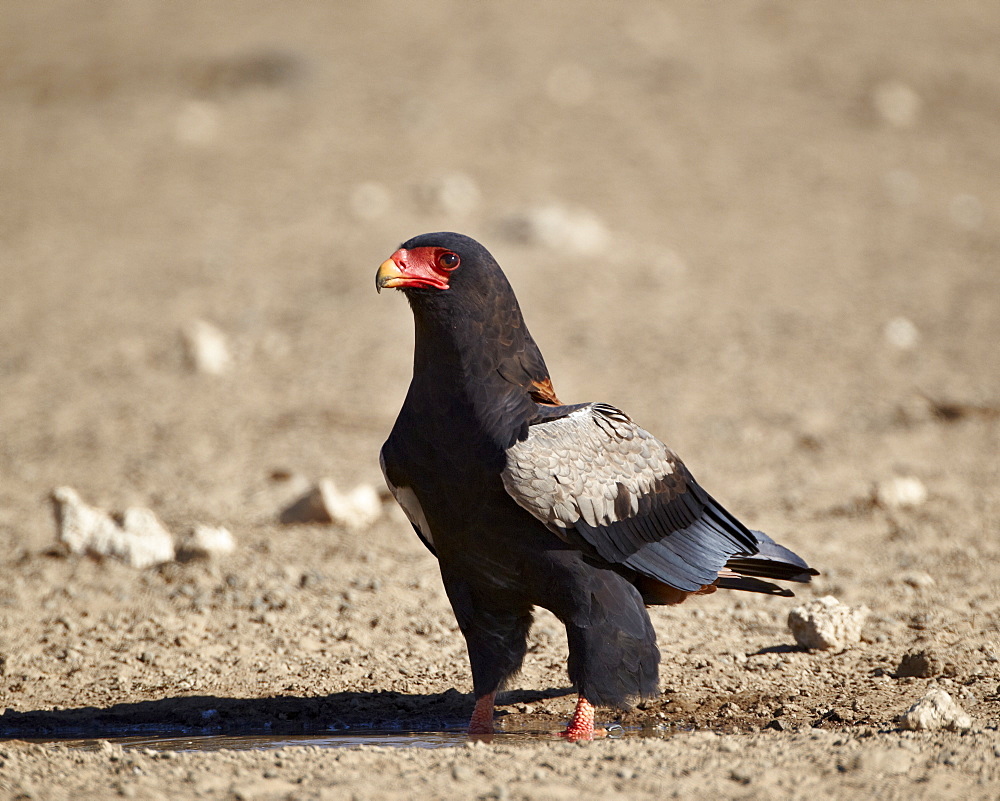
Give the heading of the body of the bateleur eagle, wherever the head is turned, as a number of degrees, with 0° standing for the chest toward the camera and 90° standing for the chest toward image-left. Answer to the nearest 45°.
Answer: approximately 45°

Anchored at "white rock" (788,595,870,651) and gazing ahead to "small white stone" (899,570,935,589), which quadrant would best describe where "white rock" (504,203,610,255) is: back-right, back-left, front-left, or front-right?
front-left

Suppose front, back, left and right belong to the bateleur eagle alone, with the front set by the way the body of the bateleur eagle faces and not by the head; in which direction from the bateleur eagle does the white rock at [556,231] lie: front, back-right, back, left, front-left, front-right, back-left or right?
back-right

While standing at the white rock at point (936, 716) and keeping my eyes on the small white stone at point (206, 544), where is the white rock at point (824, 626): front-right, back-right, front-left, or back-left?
front-right

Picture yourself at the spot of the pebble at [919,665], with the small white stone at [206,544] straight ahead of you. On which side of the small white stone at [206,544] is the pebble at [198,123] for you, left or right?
right

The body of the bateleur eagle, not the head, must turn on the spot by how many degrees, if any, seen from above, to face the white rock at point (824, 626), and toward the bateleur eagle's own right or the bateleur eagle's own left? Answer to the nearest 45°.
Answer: approximately 180°

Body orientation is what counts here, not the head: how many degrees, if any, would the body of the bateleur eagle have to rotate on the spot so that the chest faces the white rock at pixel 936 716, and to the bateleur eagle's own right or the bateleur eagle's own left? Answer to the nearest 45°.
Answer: approximately 135° to the bateleur eagle's own left

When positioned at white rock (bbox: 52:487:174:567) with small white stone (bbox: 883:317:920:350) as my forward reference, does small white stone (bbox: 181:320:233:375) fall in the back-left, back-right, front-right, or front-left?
front-left

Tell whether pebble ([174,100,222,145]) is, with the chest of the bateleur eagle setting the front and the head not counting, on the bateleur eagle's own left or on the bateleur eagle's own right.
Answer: on the bateleur eagle's own right

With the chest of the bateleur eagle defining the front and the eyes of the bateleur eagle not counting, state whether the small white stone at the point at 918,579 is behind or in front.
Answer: behind

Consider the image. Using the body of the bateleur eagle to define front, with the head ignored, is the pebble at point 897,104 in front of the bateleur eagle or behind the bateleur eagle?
behind
